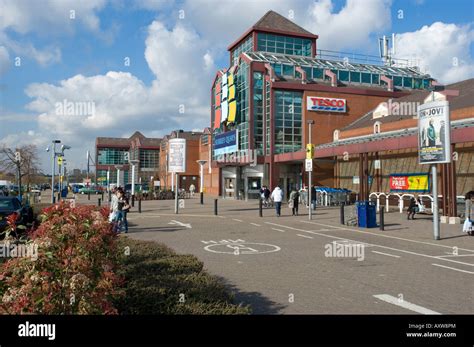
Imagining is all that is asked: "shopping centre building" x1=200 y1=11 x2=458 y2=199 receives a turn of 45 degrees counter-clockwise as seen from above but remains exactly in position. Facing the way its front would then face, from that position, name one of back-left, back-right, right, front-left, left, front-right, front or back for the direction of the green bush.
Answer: front

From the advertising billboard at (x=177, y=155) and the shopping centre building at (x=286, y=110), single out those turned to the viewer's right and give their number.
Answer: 0

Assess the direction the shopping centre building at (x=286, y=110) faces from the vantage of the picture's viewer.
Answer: facing the viewer and to the left of the viewer

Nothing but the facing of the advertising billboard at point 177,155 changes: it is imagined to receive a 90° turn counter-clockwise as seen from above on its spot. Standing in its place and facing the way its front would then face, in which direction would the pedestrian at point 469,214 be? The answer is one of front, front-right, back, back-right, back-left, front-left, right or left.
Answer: front-right

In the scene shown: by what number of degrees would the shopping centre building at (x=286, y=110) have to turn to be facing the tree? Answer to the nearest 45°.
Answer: approximately 45° to its right

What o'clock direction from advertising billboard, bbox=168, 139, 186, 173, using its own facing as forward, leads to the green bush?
The green bush is roughly at 12 o'clock from the advertising billboard.

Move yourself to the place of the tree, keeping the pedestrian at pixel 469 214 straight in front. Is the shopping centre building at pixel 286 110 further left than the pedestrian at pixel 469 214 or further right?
left

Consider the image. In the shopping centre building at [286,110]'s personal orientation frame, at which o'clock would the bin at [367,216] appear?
The bin is roughly at 10 o'clock from the shopping centre building.

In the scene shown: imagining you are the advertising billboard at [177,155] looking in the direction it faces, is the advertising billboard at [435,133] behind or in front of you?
in front

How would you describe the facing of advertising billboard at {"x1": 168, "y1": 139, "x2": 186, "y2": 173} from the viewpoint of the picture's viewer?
facing the viewer

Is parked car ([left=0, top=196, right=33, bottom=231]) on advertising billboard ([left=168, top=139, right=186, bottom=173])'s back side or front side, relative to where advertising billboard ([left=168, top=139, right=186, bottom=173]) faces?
on the front side

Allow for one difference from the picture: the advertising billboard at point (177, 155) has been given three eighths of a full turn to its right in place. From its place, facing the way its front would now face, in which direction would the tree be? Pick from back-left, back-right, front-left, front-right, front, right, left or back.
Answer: front
